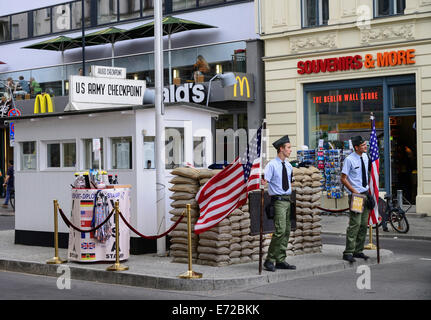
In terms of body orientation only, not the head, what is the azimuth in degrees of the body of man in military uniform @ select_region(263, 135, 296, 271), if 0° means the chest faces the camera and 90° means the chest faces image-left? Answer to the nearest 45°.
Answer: approximately 315°
